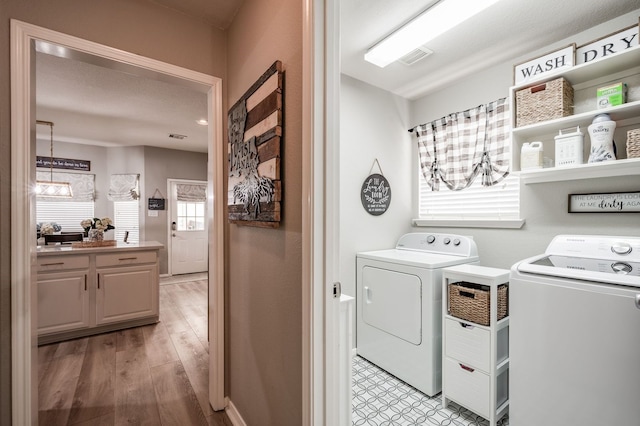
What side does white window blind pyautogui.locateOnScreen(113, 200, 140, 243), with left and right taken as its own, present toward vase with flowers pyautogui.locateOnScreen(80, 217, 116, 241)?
front

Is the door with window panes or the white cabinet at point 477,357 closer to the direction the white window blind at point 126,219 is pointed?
the white cabinet

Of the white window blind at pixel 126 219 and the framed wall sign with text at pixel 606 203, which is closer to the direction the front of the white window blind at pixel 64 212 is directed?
the framed wall sign with text

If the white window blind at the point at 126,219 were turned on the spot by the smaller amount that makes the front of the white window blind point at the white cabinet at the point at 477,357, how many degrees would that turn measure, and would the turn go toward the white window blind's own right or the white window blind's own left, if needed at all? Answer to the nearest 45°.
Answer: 0° — it already faces it

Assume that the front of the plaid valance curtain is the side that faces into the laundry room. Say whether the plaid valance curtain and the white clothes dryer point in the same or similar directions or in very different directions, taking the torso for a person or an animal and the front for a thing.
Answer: same or similar directions

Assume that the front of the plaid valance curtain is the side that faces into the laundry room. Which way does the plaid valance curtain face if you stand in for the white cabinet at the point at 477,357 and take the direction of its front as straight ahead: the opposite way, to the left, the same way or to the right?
the same way

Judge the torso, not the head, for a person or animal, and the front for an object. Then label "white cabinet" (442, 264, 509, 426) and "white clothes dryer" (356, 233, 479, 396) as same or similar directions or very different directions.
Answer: same or similar directions

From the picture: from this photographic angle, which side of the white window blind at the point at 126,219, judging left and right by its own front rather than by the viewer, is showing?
front

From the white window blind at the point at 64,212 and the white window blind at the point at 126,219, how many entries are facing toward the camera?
2

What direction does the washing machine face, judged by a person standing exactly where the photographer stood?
facing the viewer and to the left of the viewer

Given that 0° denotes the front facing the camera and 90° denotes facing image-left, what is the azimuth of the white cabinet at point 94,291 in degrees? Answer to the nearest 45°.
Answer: approximately 315°

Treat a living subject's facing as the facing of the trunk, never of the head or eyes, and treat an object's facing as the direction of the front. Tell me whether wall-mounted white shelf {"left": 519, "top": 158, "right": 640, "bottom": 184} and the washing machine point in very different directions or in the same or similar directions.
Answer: same or similar directions
